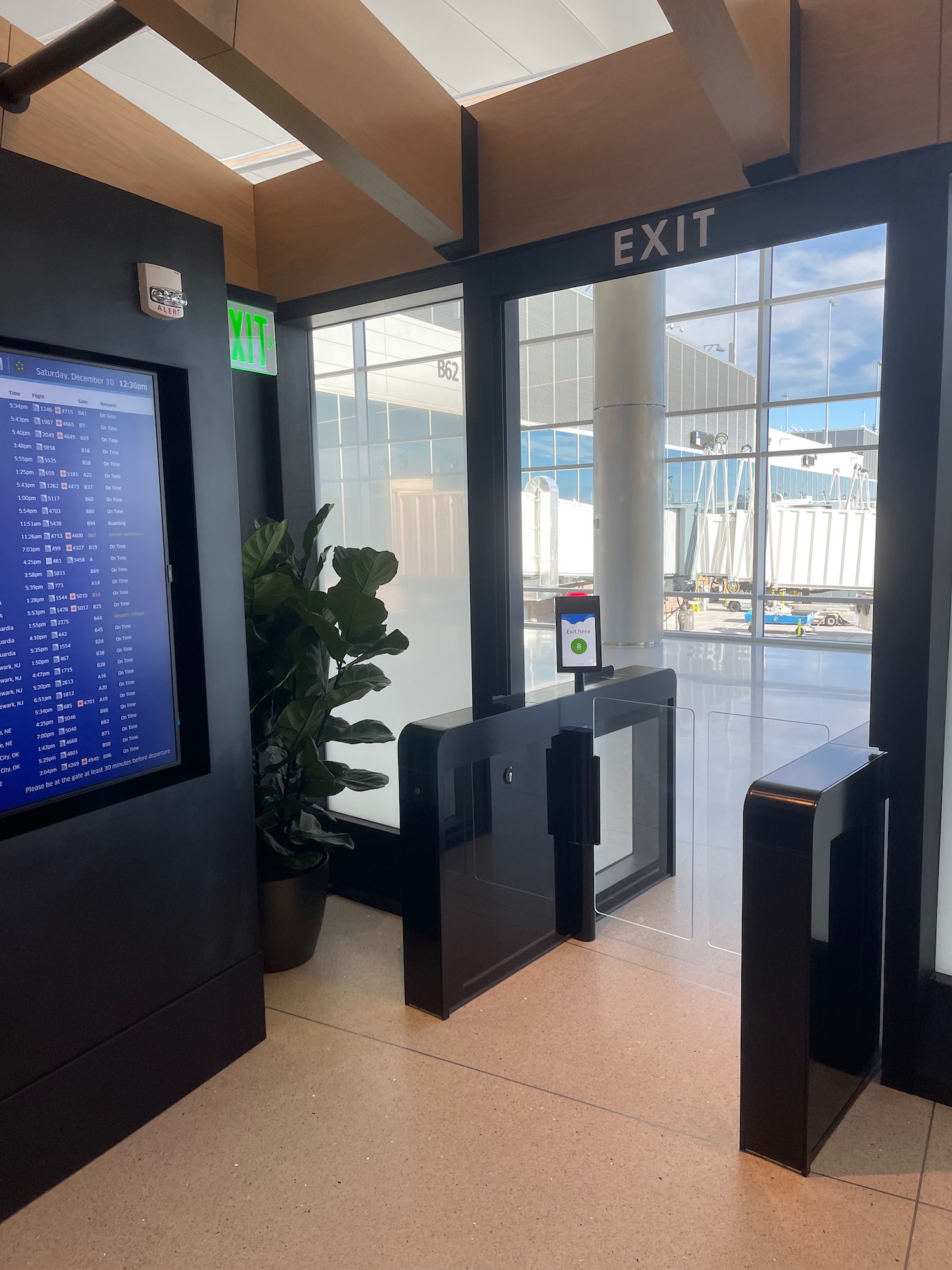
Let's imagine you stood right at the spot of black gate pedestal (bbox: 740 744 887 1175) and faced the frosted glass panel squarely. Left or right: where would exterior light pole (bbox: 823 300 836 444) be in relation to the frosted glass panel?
right

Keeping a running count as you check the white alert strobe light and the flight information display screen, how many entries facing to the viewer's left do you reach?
0

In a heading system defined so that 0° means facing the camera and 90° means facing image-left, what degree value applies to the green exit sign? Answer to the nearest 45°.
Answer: approximately 315°

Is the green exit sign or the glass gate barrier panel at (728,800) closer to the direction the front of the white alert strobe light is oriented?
the glass gate barrier panel

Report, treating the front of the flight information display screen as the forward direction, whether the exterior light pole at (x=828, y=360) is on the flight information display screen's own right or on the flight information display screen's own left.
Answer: on the flight information display screen's own left

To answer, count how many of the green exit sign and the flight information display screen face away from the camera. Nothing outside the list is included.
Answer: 0

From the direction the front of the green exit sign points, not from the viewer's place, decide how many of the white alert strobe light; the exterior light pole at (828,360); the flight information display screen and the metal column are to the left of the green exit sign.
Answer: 2

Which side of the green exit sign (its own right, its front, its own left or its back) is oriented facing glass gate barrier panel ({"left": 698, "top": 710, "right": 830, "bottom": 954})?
front

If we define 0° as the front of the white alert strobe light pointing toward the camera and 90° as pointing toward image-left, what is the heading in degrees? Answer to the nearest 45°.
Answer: approximately 315°

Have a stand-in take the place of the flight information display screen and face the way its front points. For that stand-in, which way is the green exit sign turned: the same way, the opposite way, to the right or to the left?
the same way

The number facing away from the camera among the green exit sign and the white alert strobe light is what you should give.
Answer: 0

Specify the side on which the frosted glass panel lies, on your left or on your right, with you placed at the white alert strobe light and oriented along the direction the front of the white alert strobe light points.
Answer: on your left

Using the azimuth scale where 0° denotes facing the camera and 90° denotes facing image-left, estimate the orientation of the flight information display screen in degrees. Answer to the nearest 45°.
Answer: approximately 315°
